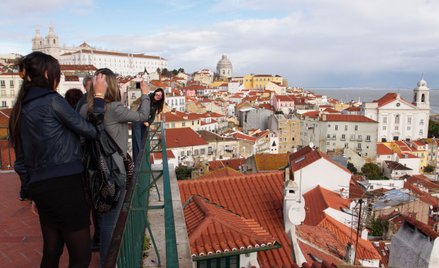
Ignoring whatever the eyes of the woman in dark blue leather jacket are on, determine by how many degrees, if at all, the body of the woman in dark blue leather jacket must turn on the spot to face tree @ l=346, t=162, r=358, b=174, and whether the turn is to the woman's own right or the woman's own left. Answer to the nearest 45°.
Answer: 0° — they already face it

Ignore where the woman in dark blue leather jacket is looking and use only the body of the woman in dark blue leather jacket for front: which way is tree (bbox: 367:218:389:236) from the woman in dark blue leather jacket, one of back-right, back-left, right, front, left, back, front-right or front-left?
front

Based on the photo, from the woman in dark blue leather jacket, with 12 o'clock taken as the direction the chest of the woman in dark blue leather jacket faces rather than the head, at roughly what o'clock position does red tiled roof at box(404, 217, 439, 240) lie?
The red tiled roof is roughly at 1 o'clock from the woman in dark blue leather jacket.

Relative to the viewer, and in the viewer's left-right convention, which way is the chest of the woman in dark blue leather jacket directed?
facing away from the viewer and to the right of the viewer

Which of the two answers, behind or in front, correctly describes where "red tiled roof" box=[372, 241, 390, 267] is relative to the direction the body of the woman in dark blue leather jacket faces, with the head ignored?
in front

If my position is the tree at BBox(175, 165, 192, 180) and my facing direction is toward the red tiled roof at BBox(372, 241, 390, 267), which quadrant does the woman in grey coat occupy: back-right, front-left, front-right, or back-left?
front-right

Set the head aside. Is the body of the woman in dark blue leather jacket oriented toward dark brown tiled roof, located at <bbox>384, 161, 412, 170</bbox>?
yes

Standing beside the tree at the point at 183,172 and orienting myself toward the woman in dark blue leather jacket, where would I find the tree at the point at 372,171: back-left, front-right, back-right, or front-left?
back-left

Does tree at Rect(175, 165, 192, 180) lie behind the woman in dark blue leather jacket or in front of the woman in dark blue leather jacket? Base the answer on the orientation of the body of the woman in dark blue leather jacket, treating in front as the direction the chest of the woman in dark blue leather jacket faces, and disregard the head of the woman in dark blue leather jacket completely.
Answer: in front
